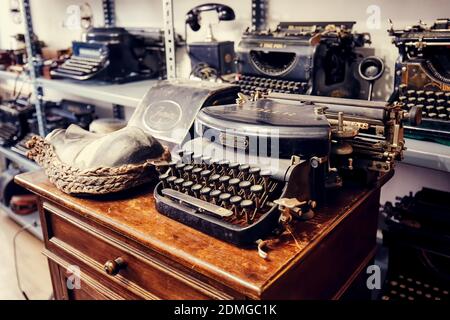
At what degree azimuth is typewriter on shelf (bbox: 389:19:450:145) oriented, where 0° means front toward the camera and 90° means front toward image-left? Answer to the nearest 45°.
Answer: approximately 0°

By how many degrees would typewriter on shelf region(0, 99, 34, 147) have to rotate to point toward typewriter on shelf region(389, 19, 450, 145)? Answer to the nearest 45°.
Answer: approximately 90° to its left

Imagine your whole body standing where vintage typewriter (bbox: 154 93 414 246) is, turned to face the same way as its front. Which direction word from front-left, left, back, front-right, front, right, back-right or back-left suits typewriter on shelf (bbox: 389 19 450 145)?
back

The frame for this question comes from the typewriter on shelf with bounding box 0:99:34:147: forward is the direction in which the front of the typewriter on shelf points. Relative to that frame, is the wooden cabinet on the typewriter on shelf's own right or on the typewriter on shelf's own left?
on the typewriter on shelf's own left

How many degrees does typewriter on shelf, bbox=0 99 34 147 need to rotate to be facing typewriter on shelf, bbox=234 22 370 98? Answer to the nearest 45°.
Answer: approximately 90° to its left

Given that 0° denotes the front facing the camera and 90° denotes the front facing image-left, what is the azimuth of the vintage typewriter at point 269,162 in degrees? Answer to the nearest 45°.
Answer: approximately 45°

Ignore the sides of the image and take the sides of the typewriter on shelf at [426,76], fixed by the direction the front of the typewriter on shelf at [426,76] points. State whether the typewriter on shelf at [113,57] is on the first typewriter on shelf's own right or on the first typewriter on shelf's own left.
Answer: on the first typewriter on shelf's own right

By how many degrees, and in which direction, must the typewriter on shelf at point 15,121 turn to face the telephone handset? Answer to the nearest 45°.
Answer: approximately 90° to its left

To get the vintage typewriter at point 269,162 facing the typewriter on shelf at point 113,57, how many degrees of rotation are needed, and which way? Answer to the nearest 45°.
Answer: approximately 90° to its right
